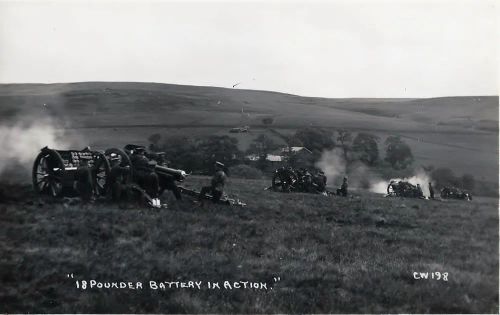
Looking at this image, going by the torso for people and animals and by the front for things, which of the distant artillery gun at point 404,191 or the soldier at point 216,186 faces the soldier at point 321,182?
the distant artillery gun

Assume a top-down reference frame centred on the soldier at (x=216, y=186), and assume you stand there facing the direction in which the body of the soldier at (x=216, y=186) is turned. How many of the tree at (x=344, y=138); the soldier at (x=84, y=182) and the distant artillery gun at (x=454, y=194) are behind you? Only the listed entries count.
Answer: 2

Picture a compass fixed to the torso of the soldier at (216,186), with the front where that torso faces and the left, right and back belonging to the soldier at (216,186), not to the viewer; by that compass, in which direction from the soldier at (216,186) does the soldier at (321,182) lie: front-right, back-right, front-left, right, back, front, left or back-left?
back-right

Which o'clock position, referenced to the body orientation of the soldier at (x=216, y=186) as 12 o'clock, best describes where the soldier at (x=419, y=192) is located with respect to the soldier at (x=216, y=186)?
the soldier at (x=419, y=192) is roughly at 5 o'clock from the soldier at (x=216, y=186).

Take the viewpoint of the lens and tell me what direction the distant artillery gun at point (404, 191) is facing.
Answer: facing to the left of the viewer

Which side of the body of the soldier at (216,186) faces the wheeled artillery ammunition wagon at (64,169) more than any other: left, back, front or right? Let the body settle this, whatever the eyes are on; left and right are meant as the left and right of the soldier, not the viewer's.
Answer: front

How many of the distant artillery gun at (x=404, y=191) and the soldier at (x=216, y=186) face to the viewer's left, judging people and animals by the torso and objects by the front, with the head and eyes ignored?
2

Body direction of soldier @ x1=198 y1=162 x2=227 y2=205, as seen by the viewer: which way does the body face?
to the viewer's left

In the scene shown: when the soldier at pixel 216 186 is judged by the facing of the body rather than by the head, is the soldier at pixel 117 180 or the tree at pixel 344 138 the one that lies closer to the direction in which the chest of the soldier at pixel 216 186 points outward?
the soldier
